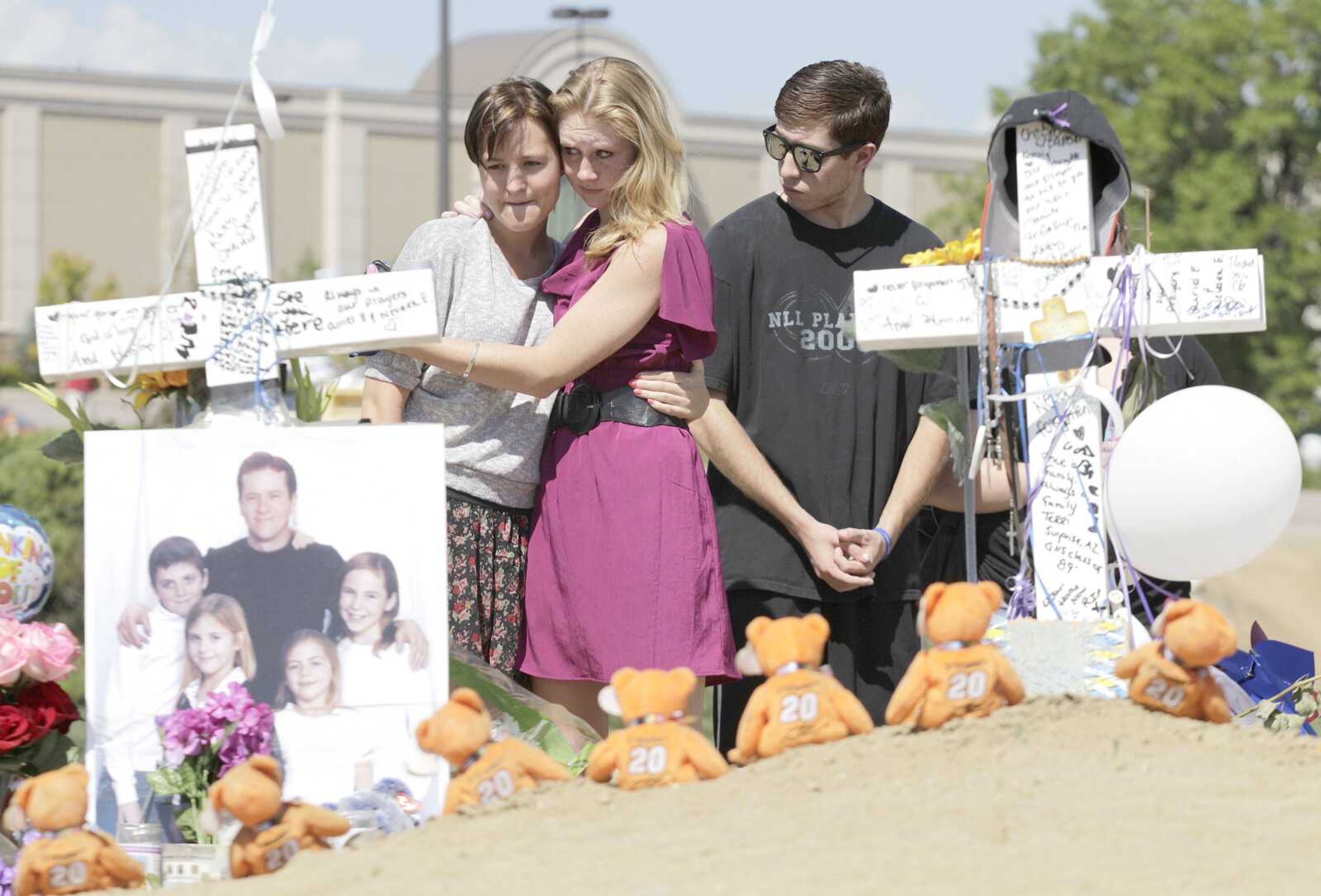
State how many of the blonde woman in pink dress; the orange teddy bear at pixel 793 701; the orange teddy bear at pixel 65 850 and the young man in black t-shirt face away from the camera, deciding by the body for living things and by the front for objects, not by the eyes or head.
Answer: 2

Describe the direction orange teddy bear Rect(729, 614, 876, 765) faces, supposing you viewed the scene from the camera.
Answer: facing away from the viewer

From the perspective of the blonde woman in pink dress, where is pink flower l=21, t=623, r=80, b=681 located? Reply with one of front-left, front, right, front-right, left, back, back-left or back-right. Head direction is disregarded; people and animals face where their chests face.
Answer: front-right

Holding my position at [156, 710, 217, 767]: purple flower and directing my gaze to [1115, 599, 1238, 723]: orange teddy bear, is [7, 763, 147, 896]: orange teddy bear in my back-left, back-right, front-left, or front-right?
back-right

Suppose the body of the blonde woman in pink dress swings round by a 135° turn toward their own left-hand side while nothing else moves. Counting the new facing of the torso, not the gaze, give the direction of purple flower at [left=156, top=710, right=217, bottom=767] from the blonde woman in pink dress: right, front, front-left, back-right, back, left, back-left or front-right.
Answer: back-right

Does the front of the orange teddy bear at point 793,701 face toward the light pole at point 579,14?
yes

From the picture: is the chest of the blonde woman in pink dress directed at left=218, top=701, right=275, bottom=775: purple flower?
yes

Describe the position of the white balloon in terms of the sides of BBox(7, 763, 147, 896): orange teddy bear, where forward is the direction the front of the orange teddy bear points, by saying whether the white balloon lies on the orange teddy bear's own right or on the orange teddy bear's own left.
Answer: on the orange teddy bear's own right

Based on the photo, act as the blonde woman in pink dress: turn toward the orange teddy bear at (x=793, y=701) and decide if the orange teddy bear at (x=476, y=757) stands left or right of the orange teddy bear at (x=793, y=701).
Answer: right

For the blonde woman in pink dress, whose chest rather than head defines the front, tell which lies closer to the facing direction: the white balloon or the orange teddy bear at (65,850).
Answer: the orange teddy bear
